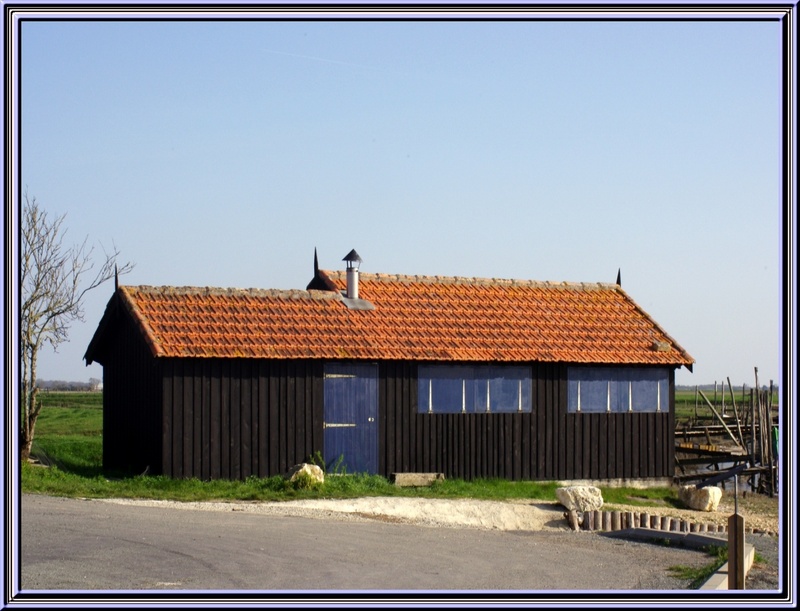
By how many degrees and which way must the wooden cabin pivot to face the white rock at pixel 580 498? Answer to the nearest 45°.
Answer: approximately 45° to its left

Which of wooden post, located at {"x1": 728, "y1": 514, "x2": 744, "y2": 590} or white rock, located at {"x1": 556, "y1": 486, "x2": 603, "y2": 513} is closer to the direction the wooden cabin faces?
the wooden post

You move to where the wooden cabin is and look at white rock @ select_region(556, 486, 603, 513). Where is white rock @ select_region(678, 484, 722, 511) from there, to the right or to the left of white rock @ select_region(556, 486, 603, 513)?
left

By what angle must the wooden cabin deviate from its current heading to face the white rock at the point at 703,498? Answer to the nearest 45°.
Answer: approximately 90° to its left

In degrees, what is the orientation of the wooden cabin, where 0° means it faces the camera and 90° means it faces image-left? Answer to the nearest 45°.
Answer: approximately 0°

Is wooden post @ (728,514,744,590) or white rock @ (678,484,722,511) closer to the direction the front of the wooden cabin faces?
the wooden post
